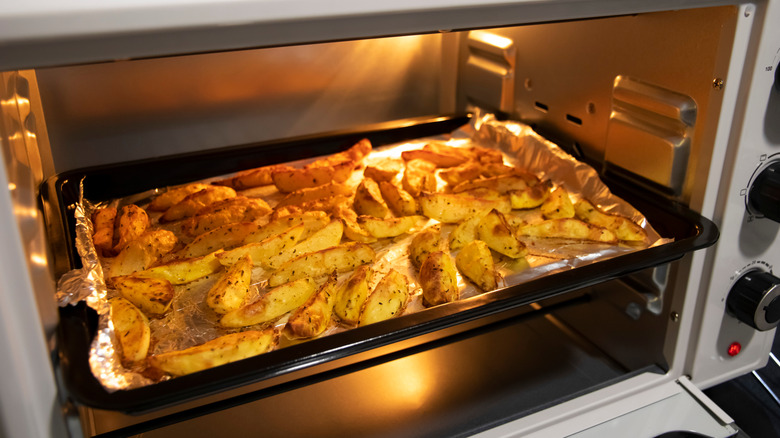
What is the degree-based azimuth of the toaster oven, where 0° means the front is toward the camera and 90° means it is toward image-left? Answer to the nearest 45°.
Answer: approximately 315°

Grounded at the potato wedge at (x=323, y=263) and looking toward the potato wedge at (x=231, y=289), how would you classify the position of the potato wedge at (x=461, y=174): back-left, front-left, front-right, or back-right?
back-right
